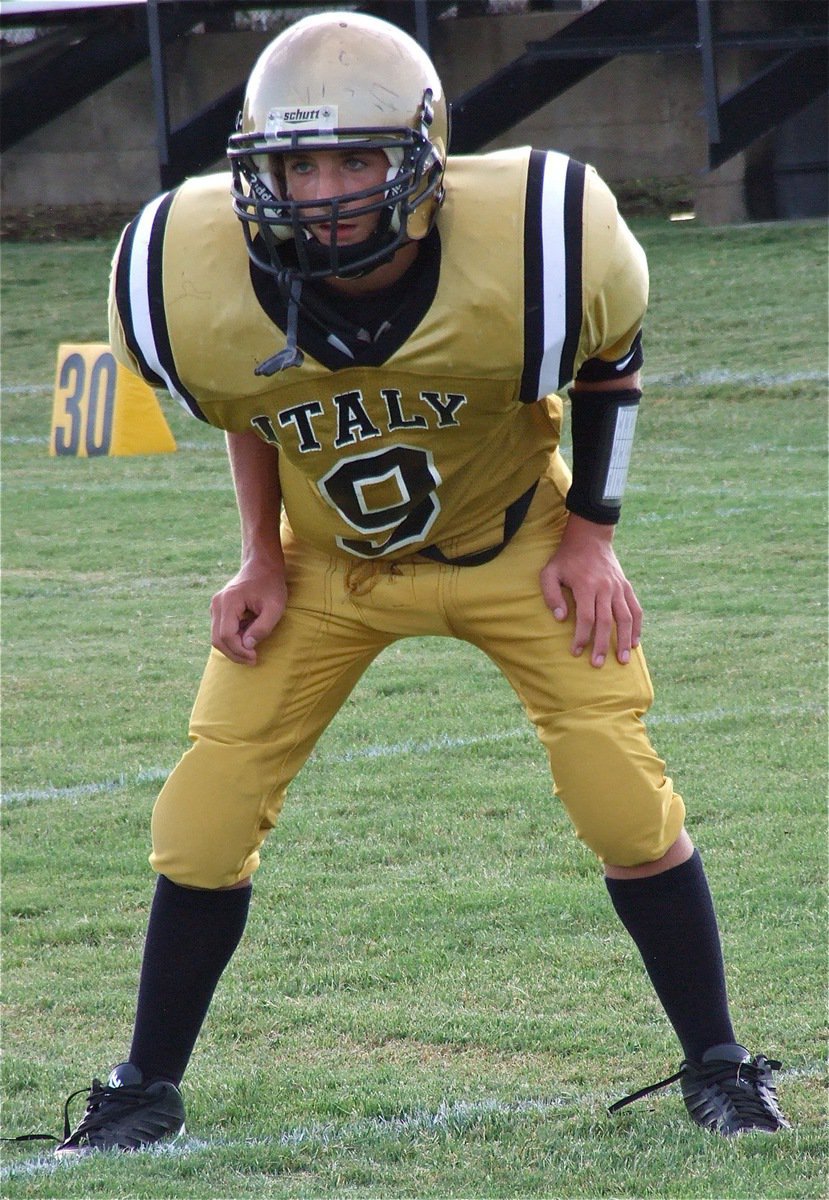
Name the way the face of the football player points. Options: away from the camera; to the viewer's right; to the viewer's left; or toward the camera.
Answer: toward the camera

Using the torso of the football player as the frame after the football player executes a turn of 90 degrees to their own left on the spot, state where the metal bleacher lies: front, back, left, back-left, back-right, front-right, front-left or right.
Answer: left

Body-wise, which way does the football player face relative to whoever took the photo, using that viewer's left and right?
facing the viewer
